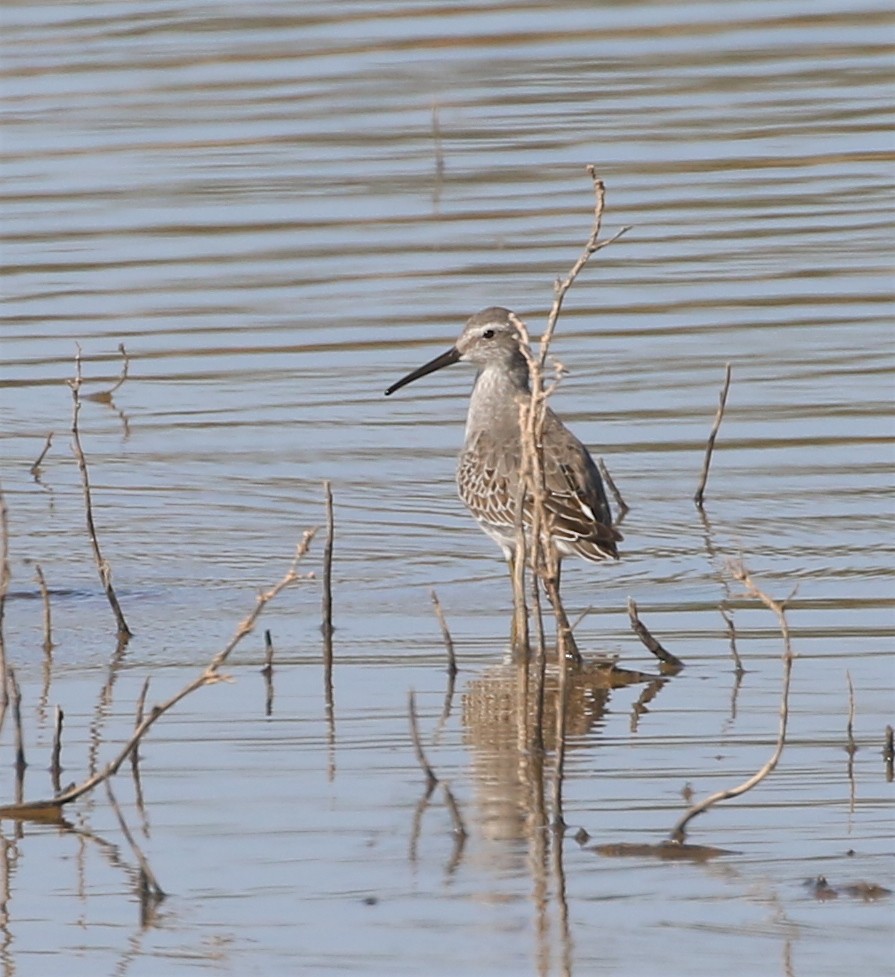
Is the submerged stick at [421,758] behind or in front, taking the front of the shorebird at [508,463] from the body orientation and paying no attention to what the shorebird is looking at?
in front

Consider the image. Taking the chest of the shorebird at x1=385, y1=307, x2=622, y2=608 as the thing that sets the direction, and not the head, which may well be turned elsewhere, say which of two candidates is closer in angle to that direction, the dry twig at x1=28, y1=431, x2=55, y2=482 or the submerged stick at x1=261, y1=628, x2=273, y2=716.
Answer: the submerged stick

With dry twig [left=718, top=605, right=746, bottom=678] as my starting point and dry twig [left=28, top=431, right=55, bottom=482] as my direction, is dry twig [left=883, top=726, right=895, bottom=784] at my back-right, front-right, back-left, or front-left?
back-left

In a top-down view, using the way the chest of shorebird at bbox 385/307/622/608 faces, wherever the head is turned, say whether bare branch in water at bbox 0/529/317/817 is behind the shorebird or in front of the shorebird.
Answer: in front

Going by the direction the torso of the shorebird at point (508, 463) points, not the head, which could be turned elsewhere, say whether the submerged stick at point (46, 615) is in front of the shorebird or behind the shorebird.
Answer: in front

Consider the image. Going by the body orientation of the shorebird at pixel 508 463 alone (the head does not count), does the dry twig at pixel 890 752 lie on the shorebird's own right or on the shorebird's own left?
on the shorebird's own left

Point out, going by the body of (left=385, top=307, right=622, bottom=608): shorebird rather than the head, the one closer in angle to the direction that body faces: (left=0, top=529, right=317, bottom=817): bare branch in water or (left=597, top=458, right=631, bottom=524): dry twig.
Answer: the bare branch in water

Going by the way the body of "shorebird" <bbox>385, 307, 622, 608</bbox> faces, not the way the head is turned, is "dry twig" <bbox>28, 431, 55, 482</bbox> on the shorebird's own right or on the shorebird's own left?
on the shorebird's own right

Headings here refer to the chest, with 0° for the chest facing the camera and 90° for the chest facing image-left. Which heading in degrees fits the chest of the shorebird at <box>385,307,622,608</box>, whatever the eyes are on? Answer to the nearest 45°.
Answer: approximately 45°
